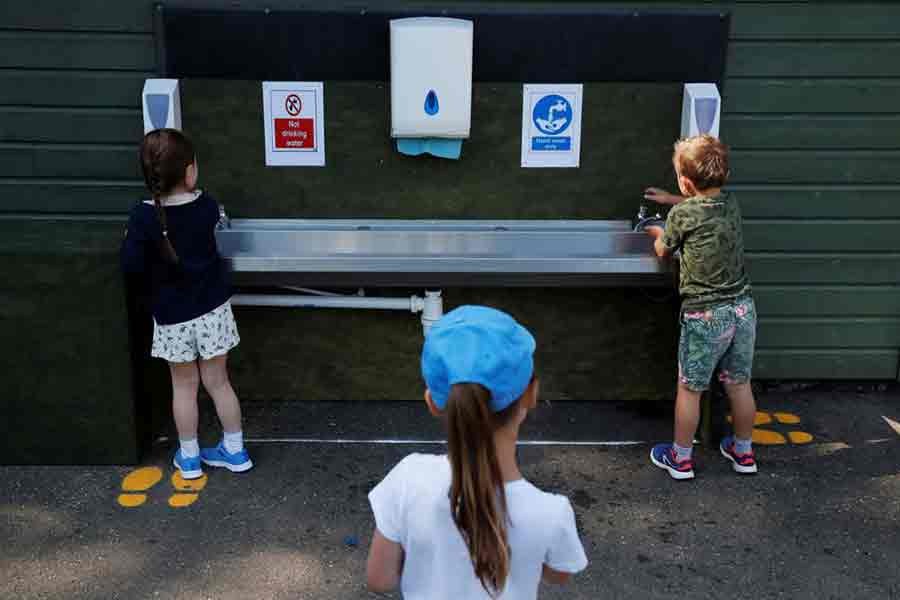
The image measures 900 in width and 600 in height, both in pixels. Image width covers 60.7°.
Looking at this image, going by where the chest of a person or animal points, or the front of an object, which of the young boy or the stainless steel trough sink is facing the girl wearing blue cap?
the stainless steel trough sink

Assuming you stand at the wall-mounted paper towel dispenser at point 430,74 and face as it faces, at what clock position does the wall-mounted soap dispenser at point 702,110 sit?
the wall-mounted soap dispenser at point 702,110 is roughly at 9 o'clock from the wall-mounted paper towel dispenser at point 430,74.

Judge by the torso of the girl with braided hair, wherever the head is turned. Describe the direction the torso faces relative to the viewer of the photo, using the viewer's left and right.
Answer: facing away from the viewer and to the right of the viewer

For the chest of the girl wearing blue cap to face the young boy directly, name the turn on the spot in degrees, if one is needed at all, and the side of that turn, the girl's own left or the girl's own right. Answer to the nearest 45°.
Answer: approximately 45° to the girl's own right

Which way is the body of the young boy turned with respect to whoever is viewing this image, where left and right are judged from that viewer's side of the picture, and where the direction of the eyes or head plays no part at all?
facing away from the viewer and to the left of the viewer

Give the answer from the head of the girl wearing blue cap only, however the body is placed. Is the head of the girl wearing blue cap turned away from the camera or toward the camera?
away from the camera

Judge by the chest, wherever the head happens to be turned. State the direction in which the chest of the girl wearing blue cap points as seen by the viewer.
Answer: away from the camera

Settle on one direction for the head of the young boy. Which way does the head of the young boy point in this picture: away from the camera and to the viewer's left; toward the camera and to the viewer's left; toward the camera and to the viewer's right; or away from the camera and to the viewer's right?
away from the camera and to the viewer's left

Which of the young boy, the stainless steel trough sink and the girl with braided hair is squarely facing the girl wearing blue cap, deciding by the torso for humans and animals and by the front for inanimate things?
the stainless steel trough sink

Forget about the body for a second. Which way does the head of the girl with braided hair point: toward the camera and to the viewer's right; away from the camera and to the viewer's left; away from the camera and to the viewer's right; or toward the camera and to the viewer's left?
away from the camera and to the viewer's right

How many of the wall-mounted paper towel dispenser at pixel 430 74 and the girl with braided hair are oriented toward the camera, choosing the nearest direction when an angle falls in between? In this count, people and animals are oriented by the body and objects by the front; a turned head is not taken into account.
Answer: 1

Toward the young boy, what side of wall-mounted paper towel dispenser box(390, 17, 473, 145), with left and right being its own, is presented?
left

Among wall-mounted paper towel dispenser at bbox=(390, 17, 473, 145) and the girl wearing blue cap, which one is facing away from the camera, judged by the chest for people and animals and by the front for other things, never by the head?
the girl wearing blue cap
